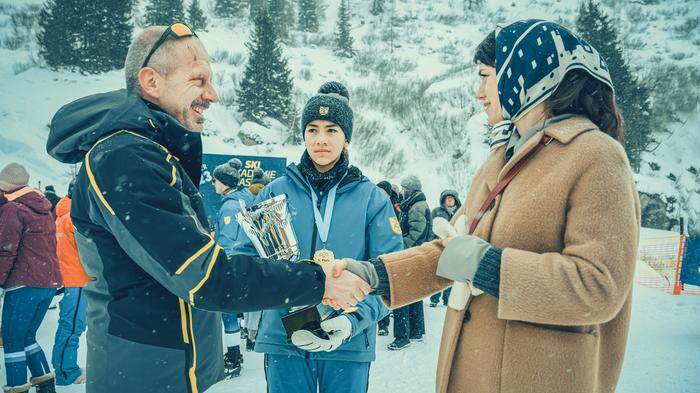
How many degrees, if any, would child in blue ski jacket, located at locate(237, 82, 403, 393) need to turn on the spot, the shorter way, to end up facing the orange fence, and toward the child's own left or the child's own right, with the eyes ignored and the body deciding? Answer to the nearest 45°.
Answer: approximately 135° to the child's own left

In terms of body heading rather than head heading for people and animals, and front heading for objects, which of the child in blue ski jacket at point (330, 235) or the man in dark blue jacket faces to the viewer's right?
the man in dark blue jacket

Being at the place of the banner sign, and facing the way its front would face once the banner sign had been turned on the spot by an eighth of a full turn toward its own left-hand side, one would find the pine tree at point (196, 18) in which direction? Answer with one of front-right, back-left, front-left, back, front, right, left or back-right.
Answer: back-left

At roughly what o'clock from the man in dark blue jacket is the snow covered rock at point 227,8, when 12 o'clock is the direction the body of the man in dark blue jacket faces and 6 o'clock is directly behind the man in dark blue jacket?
The snow covered rock is roughly at 9 o'clock from the man in dark blue jacket.

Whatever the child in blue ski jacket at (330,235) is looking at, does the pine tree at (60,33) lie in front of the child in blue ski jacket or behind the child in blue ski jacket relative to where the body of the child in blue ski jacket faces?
behind

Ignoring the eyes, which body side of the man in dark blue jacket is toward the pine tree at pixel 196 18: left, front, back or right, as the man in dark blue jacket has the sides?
left

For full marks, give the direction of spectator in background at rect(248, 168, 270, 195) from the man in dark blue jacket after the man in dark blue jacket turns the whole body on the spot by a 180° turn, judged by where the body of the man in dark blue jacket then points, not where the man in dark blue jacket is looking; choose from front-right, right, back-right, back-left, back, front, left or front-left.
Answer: right

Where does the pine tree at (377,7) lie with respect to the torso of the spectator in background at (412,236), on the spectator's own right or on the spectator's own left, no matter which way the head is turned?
on the spectator's own right

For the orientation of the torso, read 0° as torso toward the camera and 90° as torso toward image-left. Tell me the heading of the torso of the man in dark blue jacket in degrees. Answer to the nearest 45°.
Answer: approximately 270°

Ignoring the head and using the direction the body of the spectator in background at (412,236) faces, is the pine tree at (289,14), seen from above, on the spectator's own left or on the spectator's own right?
on the spectator's own right

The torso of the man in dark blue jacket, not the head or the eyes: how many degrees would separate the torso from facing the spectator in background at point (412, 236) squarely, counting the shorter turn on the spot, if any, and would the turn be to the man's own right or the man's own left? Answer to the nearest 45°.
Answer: approximately 45° to the man's own left

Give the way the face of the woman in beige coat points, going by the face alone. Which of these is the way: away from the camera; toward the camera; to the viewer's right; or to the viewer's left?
to the viewer's left
